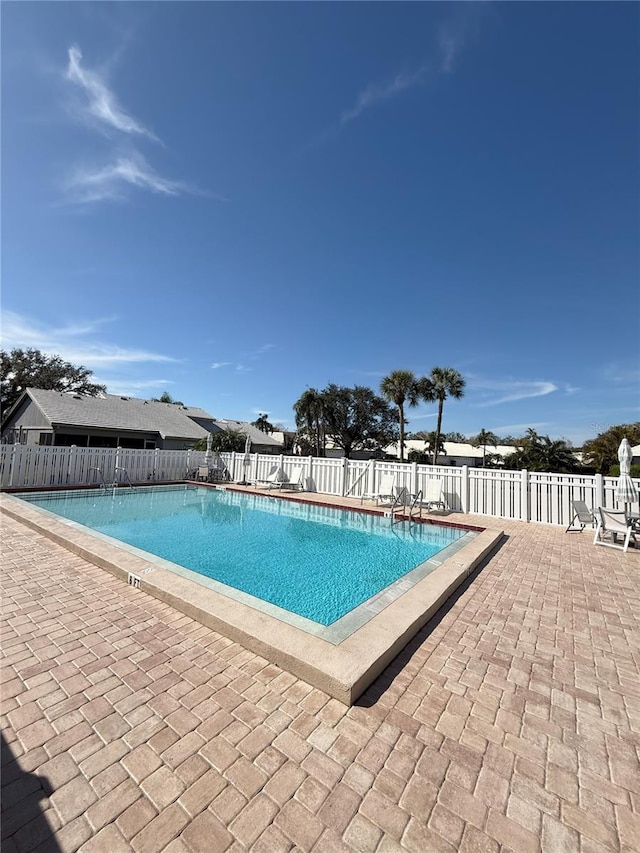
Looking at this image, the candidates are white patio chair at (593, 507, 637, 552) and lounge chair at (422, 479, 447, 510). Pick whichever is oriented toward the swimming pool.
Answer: the lounge chair

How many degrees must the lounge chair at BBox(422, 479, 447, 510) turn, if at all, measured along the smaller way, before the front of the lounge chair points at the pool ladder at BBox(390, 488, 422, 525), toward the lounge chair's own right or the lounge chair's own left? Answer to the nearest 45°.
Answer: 0° — it already faces it

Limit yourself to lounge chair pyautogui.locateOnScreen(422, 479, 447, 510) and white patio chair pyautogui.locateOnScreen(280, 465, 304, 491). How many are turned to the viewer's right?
0

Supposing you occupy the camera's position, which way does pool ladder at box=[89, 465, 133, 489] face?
facing the viewer and to the right of the viewer

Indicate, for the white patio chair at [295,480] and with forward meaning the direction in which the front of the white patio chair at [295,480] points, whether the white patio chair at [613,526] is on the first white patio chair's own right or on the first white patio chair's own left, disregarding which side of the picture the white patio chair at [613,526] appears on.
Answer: on the first white patio chair's own left

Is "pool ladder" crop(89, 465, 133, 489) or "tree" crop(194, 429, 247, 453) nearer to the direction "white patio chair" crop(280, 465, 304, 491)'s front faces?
the pool ladder

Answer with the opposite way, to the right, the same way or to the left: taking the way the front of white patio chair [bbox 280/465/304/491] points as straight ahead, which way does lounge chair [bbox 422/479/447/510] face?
the same way

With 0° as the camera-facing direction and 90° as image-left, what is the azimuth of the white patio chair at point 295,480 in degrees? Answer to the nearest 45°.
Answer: approximately 45°

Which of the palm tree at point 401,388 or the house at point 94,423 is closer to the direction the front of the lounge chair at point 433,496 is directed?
the house

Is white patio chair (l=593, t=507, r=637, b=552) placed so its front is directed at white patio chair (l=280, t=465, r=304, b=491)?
no

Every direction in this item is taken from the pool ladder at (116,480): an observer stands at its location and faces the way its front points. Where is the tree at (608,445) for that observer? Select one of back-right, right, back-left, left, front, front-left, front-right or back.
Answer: front-left

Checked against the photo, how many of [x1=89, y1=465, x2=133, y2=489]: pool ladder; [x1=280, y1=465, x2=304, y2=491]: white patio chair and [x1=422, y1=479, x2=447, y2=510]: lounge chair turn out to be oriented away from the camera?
0

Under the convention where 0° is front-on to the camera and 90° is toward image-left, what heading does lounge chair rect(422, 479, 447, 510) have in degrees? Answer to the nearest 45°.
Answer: approximately 45°

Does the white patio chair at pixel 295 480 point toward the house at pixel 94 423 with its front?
no
